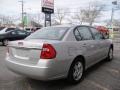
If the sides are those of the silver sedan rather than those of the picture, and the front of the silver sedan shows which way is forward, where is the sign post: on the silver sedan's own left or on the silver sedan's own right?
on the silver sedan's own left

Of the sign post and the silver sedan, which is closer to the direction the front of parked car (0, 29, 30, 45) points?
the silver sedan

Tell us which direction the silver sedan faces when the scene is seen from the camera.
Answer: facing away from the viewer and to the right of the viewer

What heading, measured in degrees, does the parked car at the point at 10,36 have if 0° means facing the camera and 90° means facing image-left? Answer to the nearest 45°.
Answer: approximately 45°

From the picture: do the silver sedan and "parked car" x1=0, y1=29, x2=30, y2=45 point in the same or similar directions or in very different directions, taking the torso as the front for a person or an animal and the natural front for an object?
very different directions
